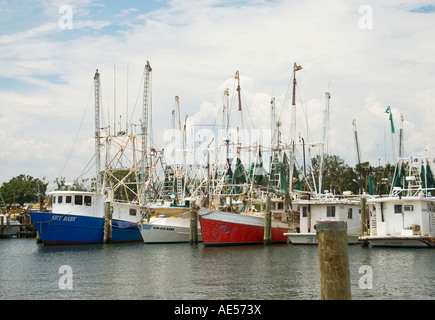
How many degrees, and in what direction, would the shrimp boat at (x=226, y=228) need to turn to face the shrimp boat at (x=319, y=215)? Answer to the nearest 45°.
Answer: approximately 135° to its left

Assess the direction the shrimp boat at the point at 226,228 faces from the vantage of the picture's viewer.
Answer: facing the viewer and to the left of the viewer

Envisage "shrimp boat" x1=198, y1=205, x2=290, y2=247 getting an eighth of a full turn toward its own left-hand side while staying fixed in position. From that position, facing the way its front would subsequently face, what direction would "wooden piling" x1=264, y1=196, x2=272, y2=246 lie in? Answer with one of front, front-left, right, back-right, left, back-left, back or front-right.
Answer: left
